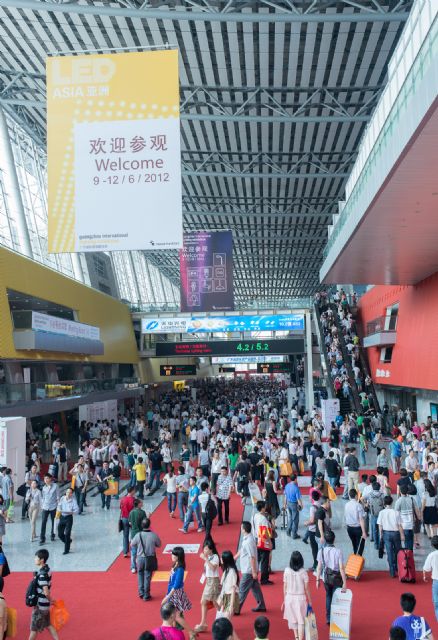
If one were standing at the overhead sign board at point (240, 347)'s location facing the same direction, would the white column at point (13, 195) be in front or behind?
in front

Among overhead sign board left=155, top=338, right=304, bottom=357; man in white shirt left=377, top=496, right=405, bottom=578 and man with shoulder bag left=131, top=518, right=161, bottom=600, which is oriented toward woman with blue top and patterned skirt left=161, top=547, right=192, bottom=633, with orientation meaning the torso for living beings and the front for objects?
the overhead sign board

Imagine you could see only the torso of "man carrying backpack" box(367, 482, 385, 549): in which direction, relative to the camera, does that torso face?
away from the camera

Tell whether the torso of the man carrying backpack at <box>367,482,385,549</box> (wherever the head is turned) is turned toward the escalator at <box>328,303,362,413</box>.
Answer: yes

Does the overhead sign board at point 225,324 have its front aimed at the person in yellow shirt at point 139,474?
yes

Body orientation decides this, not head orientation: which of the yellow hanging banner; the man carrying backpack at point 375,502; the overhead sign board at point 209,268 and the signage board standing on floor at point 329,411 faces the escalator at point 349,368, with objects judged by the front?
the man carrying backpack

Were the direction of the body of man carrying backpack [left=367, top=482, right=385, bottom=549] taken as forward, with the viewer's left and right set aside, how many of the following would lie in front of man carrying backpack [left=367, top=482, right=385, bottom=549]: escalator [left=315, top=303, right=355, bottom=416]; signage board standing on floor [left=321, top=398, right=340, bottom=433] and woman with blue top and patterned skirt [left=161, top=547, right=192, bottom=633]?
2

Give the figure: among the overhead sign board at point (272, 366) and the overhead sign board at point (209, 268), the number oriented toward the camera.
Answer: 2

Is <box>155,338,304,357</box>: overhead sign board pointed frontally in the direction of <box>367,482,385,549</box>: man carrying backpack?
yes
